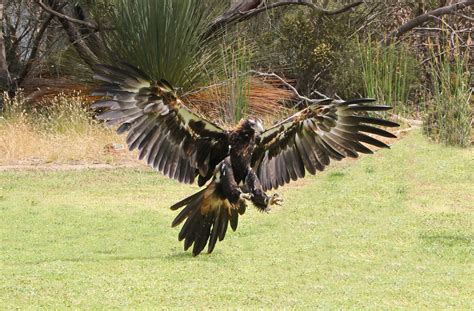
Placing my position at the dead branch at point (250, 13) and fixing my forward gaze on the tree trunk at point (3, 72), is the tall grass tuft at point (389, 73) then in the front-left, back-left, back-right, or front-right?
back-left

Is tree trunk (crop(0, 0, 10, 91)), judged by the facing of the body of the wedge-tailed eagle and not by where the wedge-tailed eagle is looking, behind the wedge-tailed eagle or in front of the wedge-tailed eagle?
behind

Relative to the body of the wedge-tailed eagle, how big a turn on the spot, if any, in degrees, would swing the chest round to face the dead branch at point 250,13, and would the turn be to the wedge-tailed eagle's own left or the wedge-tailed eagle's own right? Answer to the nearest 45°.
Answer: approximately 135° to the wedge-tailed eagle's own left

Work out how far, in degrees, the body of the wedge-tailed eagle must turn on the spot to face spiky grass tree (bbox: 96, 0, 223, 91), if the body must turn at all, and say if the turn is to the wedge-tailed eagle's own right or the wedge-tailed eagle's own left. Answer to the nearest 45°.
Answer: approximately 135° to the wedge-tailed eagle's own left

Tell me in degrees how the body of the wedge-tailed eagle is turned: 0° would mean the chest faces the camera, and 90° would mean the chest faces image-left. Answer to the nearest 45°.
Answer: approximately 315°
